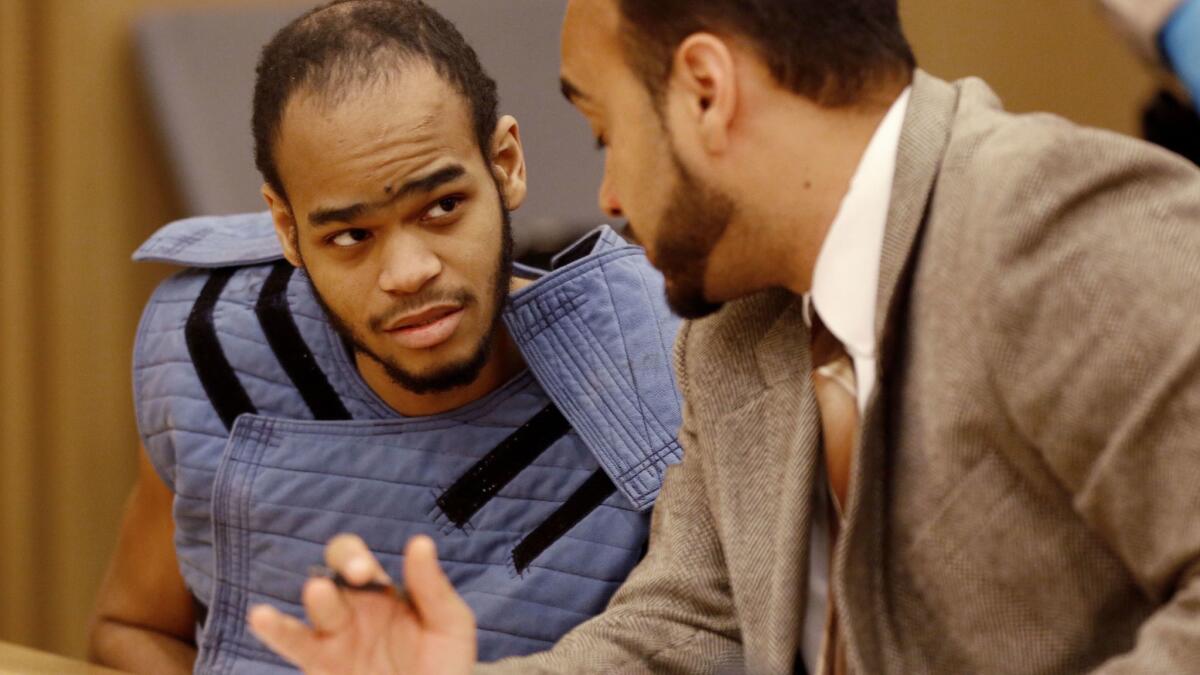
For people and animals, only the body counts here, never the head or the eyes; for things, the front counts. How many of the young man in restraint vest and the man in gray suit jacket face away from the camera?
0

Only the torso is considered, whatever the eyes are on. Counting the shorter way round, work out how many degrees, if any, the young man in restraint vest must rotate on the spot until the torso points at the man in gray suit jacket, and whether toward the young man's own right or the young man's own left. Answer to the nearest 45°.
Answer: approximately 45° to the young man's own left

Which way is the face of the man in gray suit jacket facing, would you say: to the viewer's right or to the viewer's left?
to the viewer's left

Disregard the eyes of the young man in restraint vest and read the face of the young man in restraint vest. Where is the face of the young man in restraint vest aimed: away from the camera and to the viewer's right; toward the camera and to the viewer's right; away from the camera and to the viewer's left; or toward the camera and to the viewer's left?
toward the camera and to the viewer's right

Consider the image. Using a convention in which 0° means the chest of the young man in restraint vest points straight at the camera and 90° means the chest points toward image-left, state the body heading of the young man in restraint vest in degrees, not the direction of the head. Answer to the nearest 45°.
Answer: approximately 0°

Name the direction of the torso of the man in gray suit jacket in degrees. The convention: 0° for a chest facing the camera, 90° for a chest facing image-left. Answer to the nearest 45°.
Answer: approximately 45°
